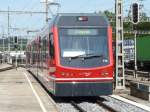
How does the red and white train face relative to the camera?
toward the camera

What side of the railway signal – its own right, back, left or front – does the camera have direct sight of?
front

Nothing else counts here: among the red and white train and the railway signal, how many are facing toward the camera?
2

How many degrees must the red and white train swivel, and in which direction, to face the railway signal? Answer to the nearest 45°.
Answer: approximately 135° to its left
